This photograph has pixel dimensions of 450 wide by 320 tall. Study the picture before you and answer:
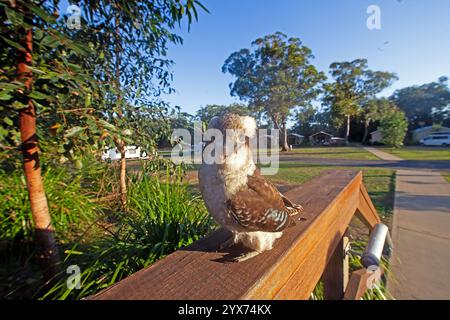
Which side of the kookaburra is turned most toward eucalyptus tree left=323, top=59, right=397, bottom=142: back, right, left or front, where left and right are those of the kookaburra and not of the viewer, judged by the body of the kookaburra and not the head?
back

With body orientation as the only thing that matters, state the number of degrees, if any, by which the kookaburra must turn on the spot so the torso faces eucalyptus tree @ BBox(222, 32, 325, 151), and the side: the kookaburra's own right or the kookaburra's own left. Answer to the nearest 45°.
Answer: approximately 135° to the kookaburra's own right

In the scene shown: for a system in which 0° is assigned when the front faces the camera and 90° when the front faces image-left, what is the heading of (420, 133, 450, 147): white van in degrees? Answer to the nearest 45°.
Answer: approximately 90°

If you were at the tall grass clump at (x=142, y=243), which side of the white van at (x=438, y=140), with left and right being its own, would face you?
left

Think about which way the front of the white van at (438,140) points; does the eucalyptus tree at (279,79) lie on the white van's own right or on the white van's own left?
on the white van's own left

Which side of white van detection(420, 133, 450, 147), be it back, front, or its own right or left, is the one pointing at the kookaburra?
left

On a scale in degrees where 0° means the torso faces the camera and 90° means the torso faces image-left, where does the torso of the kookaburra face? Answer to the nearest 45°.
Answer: approximately 45°

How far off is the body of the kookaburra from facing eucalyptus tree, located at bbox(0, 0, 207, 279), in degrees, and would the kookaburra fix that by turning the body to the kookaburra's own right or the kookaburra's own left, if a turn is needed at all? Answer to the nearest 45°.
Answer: approximately 45° to the kookaburra's own right

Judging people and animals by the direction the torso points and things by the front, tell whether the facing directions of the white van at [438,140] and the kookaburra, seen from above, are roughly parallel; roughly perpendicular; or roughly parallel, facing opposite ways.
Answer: roughly perpendicular

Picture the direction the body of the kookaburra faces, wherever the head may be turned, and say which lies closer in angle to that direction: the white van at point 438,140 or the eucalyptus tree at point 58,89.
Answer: the eucalyptus tree
